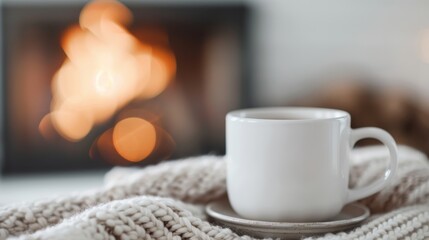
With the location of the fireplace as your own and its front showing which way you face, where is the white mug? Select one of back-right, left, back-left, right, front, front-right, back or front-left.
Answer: front

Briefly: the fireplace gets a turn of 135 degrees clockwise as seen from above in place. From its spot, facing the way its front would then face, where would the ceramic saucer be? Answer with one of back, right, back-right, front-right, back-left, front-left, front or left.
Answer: back-left

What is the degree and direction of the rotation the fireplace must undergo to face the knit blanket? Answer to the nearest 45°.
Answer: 0° — it already faces it

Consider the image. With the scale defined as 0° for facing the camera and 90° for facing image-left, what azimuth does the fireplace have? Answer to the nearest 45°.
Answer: approximately 0°
